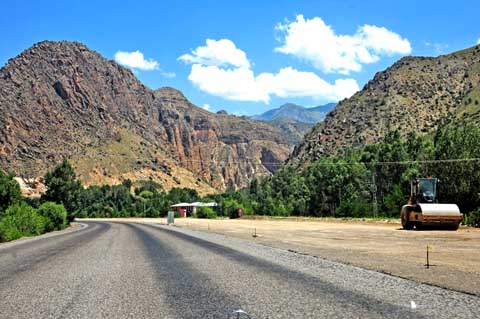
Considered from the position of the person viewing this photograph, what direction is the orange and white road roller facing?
facing the viewer and to the right of the viewer
